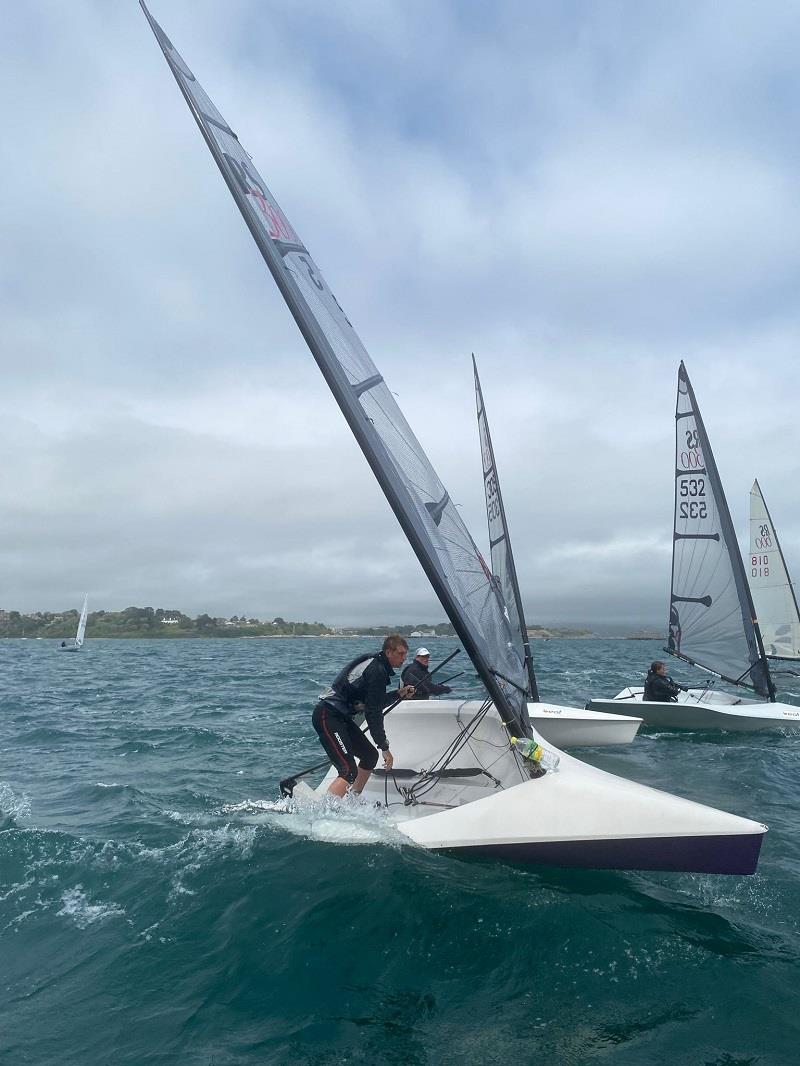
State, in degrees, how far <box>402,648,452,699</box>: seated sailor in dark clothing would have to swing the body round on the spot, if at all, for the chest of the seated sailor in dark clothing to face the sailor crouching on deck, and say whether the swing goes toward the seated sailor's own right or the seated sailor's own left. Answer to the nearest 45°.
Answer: approximately 45° to the seated sailor's own right

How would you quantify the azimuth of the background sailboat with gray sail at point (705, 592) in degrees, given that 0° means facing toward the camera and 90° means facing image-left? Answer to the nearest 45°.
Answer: approximately 270°

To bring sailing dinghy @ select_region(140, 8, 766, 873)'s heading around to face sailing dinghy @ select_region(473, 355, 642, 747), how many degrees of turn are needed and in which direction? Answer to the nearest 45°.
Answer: approximately 135° to its left

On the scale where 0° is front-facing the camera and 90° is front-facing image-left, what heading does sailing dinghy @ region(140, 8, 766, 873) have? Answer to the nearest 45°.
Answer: approximately 315°

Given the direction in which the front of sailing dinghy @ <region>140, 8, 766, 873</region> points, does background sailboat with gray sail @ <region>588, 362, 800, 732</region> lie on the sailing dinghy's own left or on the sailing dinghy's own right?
on the sailing dinghy's own left
